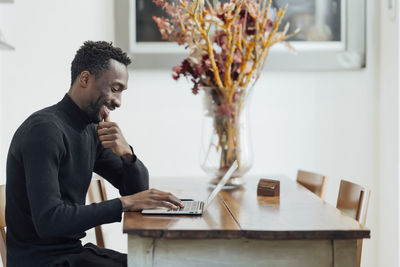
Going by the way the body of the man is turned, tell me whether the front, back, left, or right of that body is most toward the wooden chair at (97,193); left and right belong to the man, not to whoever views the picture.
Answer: left

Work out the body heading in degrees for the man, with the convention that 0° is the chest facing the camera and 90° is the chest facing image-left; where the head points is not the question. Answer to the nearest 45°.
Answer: approximately 270°
